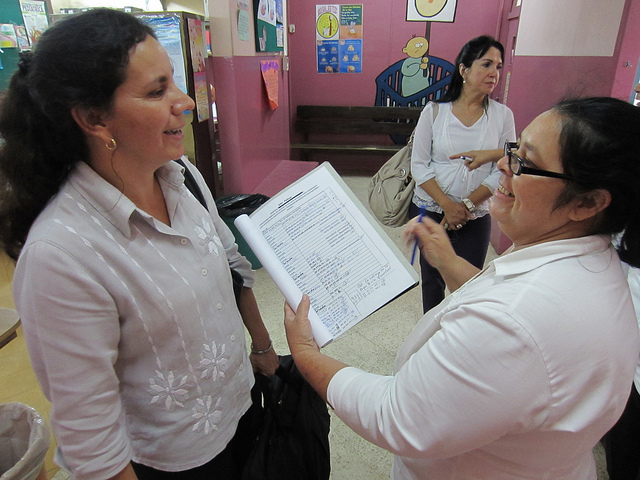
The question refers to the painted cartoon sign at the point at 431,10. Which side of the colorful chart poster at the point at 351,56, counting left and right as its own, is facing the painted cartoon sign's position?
left

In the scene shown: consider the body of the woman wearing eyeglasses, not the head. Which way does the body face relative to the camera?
to the viewer's left

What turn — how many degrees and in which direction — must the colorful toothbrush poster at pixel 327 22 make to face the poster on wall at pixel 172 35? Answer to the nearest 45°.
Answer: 0° — it already faces it

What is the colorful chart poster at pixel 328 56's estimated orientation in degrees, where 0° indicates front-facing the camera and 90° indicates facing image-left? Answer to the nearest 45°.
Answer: approximately 0°

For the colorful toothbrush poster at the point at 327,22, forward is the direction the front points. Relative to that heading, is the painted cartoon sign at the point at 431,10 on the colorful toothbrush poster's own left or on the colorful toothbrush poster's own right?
on the colorful toothbrush poster's own left

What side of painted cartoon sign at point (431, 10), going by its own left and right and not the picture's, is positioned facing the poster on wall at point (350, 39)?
right

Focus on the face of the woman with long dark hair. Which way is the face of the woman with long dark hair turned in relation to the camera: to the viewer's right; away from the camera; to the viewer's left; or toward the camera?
to the viewer's right

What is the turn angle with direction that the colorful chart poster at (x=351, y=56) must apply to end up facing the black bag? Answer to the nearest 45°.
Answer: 0° — it already faces it

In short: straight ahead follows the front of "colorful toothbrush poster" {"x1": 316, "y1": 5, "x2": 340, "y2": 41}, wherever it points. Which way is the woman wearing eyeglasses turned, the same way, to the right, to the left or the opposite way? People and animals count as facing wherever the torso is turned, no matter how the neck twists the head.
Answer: to the right

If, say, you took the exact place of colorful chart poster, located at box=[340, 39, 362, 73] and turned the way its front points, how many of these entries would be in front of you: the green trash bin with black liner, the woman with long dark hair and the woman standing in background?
3
